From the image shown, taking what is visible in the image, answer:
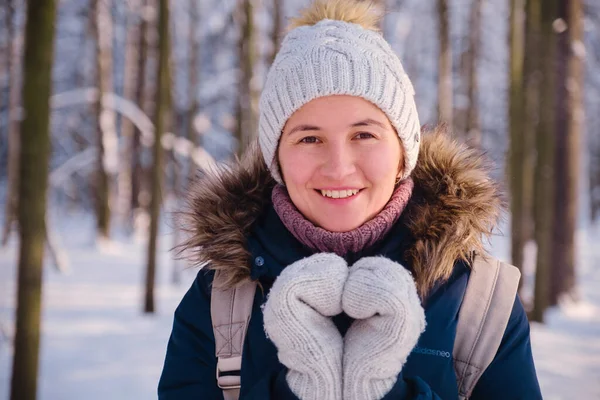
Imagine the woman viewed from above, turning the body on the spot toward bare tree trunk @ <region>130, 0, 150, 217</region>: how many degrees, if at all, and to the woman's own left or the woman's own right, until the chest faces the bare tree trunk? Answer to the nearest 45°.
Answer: approximately 135° to the woman's own right

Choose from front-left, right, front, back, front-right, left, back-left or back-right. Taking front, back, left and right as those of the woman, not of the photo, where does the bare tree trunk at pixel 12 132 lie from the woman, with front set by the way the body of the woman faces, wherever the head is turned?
back-right

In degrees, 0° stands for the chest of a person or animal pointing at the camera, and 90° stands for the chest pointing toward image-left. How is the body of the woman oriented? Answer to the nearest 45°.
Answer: approximately 0°

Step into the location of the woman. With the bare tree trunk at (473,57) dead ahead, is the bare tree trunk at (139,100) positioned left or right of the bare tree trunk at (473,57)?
left

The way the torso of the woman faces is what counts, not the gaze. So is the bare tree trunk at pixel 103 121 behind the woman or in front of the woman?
behind

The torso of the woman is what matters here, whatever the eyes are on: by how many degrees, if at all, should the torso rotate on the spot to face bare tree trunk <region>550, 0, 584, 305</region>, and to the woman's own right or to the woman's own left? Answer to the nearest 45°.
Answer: approximately 135° to the woman's own left

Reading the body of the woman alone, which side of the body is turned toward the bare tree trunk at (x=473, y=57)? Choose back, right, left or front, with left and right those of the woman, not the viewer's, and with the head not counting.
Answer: back

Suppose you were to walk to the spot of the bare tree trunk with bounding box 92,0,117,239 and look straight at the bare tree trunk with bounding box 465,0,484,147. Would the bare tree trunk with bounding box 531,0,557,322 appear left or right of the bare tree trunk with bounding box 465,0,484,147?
right

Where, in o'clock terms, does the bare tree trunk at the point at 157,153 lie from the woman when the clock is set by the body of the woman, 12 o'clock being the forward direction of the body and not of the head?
The bare tree trunk is roughly at 5 o'clock from the woman.

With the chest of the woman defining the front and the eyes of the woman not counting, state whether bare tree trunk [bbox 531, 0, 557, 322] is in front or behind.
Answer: behind

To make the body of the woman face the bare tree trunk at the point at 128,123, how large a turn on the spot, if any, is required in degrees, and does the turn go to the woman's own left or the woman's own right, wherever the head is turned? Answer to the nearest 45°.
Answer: approximately 135° to the woman's own right
